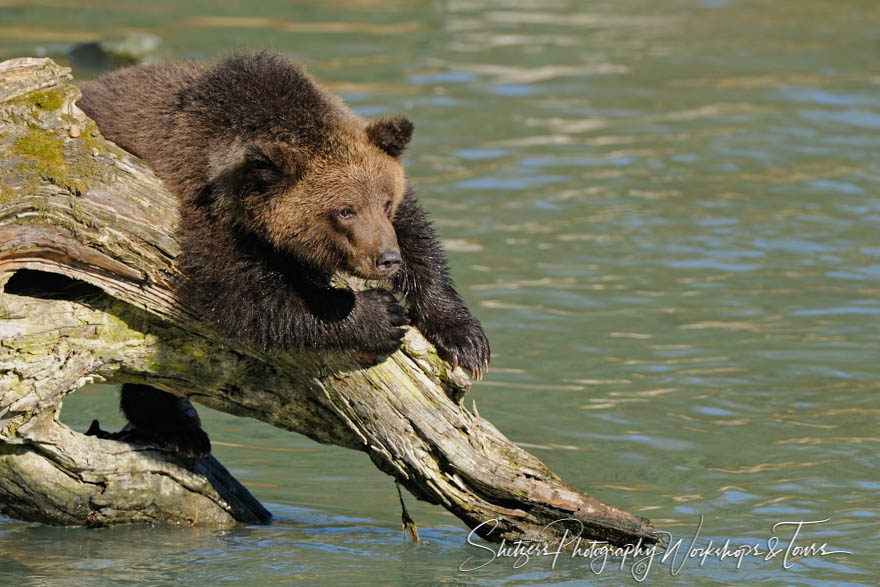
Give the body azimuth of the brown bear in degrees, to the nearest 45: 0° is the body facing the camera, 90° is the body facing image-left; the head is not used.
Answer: approximately 315°
